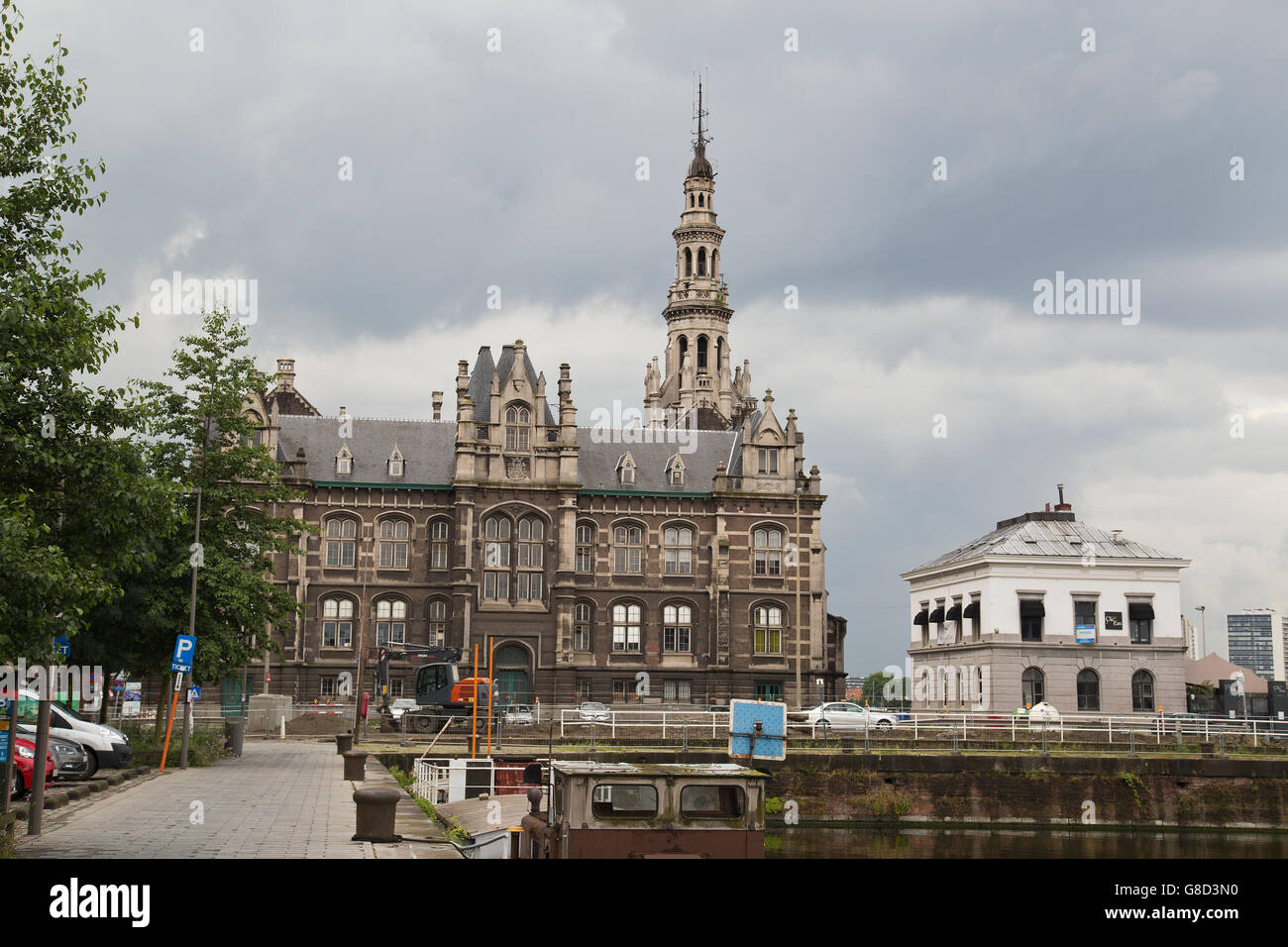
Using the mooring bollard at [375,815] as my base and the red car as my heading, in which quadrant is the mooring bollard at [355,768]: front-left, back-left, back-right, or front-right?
front-right

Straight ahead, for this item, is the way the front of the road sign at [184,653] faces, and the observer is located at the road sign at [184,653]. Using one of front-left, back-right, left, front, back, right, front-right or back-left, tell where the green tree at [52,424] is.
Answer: front

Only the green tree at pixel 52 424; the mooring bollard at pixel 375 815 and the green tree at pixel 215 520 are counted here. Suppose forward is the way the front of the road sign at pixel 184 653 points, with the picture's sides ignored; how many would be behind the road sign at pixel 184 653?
1

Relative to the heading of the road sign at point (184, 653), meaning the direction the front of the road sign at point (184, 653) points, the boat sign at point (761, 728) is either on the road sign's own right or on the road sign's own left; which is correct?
on the road sign's own left

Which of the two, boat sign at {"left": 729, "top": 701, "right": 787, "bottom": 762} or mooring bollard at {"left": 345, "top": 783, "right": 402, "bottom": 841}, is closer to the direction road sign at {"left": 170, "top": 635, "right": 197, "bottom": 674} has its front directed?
the mooring bollard

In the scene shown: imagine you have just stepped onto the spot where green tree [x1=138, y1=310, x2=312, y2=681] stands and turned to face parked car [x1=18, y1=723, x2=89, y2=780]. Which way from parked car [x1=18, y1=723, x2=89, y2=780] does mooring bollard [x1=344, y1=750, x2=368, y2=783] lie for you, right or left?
left

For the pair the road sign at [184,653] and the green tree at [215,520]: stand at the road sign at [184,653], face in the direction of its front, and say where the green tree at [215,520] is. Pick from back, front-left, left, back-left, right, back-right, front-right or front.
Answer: back

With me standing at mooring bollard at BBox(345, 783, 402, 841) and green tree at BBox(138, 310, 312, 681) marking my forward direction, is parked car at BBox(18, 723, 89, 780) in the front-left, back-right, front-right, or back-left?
front-left

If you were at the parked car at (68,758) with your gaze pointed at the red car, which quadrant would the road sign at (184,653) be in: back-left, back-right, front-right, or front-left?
back-left

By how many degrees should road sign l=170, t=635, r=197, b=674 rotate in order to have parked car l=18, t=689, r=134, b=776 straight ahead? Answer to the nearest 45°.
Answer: approximately 45° to its right

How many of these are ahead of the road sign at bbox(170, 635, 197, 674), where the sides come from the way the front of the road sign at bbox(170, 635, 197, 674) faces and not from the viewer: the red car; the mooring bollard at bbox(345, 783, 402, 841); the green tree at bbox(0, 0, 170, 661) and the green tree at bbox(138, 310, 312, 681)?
3

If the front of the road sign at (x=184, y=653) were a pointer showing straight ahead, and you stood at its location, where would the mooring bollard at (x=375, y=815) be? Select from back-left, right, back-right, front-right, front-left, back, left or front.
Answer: front

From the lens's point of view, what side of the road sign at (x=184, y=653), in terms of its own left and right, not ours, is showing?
front
